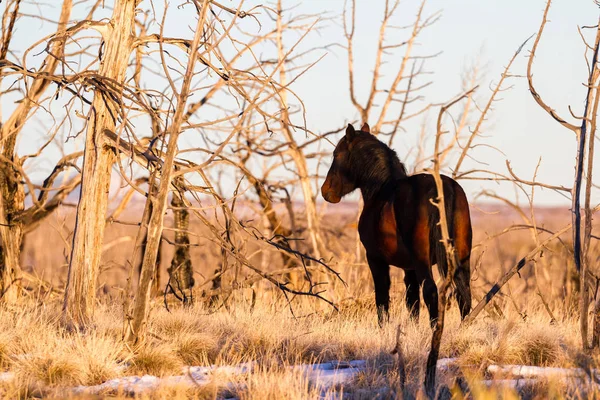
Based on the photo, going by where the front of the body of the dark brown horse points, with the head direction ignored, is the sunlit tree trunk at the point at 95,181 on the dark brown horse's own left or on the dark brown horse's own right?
on the dark brown horse's own left

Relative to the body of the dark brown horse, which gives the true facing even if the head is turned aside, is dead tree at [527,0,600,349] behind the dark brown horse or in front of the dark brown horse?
behind

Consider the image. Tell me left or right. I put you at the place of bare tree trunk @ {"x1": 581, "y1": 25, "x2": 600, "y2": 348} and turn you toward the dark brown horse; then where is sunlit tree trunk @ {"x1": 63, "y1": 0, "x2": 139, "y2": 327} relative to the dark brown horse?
left

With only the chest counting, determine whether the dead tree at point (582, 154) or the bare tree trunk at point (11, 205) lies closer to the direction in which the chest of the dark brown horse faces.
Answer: the bare tree trunk

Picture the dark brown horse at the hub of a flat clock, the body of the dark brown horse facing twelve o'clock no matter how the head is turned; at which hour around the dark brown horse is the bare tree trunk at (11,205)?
The bare tree trunk is roughly at 11 o'clock from the dark brown horse.

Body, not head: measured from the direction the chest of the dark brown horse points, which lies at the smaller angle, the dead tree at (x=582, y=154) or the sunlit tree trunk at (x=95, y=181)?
the sunlit tree trunk

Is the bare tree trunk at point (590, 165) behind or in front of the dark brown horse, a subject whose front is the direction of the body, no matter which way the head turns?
behind

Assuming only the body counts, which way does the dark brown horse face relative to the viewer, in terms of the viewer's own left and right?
facing away from the viewer and to the left of the viewer
